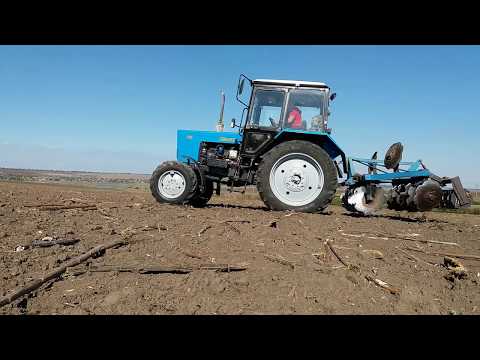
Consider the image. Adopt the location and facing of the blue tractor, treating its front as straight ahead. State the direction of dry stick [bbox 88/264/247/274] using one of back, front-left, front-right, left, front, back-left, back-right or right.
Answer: left

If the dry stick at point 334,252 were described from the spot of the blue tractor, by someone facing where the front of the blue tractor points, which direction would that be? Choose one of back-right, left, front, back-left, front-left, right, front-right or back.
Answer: left

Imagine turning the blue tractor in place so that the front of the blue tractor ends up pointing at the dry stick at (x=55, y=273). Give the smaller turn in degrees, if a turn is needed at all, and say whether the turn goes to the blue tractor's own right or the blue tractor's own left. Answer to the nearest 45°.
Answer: approximately 90° to the blue tractor's own left

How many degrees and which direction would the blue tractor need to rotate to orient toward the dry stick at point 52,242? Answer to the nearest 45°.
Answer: approximately 45° to its left

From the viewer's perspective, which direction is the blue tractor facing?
to the viewer's left

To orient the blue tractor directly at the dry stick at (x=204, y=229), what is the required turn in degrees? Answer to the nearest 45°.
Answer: approximately 90° to its left

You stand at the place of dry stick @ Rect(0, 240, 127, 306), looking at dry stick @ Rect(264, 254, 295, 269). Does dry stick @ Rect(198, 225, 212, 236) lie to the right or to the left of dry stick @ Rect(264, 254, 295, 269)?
left
